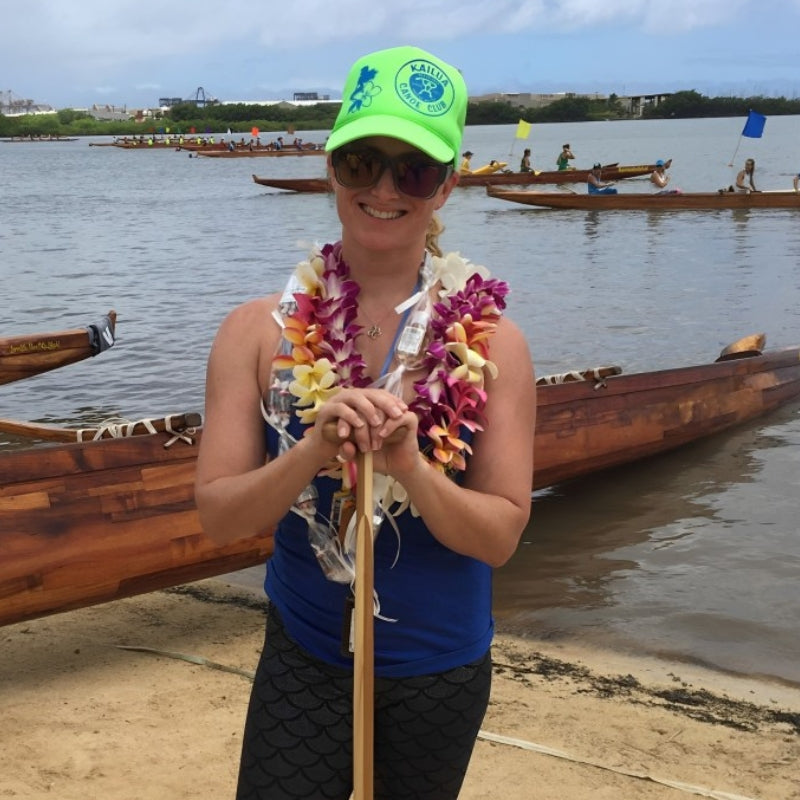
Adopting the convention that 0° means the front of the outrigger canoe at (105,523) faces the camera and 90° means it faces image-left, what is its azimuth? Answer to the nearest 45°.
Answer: approximately 225°

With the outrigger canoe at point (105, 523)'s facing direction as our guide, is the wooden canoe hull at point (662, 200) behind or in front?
in front

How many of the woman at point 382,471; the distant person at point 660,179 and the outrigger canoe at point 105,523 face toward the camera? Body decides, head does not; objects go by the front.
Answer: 1

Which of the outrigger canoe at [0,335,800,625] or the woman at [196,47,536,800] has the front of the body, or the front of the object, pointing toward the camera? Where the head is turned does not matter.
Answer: the woman

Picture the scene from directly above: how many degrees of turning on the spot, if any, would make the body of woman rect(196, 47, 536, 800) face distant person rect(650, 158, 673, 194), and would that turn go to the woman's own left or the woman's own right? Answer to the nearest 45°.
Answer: approximately 180°

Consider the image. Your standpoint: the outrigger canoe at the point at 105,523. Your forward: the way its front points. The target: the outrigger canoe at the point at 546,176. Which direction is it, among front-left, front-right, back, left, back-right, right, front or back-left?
front-left

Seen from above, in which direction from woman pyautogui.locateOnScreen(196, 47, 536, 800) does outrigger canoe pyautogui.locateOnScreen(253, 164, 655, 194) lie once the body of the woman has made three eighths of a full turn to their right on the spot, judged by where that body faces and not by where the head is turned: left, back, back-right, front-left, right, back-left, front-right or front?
front-right

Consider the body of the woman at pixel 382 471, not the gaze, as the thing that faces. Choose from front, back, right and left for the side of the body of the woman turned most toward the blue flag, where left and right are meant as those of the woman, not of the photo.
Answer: back

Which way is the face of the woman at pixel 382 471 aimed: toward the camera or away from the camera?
toward the camera

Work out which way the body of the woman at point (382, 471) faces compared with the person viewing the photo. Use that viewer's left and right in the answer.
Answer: facing the viewer
